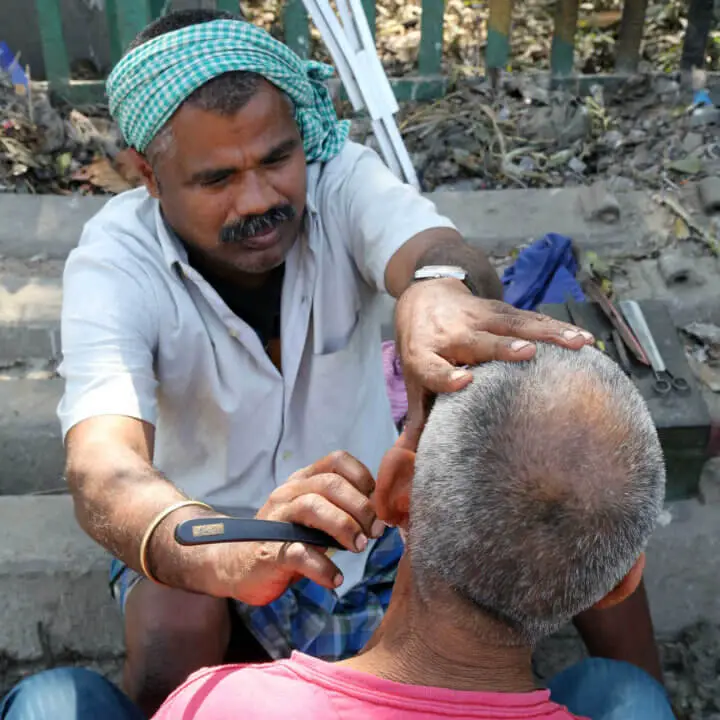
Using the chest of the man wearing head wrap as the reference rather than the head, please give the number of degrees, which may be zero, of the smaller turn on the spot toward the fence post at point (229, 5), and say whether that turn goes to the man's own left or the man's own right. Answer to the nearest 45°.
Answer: approximately 135° to the man's own left

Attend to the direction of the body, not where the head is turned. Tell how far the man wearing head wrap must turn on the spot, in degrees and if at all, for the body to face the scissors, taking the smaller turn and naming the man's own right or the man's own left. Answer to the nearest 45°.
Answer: approximately 90° to the man's own left

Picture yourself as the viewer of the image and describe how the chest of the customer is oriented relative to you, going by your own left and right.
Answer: facing away from the viewer

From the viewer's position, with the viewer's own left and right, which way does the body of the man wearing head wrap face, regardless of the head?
facing the viewer and to the right of the viewer

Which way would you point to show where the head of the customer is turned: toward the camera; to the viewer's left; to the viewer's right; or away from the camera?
away from the camera

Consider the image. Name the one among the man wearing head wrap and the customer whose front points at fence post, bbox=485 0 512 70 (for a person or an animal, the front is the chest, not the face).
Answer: the customer

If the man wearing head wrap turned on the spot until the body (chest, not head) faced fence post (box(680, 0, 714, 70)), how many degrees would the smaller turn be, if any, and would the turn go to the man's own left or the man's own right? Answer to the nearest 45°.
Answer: approximately 90° to the man's own left

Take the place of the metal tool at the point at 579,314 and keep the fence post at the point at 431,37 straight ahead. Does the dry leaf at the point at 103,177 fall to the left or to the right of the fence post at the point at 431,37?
left

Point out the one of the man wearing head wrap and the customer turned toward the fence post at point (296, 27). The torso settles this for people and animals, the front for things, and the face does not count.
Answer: the customer

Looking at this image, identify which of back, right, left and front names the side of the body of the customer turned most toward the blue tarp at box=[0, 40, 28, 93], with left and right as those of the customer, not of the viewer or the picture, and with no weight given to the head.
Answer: front

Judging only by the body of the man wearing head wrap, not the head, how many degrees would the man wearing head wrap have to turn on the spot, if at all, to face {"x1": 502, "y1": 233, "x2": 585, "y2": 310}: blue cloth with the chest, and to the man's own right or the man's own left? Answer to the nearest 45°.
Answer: approximately 90° to the man's own left

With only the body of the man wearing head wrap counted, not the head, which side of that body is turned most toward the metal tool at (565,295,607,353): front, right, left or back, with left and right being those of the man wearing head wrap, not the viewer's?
left

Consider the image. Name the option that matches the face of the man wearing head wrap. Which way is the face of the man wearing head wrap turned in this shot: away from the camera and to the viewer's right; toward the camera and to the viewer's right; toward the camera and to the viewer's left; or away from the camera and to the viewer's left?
toward the camera and to the viewer's right

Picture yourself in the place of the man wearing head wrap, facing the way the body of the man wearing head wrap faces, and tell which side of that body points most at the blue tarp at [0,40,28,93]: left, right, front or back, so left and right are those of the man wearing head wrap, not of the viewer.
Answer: back

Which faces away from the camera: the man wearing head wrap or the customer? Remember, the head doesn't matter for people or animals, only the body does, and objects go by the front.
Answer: the customer
